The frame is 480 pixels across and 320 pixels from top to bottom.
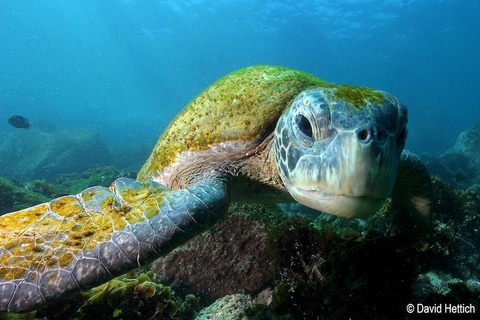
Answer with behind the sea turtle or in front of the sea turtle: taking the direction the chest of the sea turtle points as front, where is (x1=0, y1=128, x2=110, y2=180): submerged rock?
behind

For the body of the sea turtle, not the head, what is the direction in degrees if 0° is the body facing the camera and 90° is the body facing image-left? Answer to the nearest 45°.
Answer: approximately 315°

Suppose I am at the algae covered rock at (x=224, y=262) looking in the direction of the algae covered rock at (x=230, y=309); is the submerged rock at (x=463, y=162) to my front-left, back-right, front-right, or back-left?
back-left
